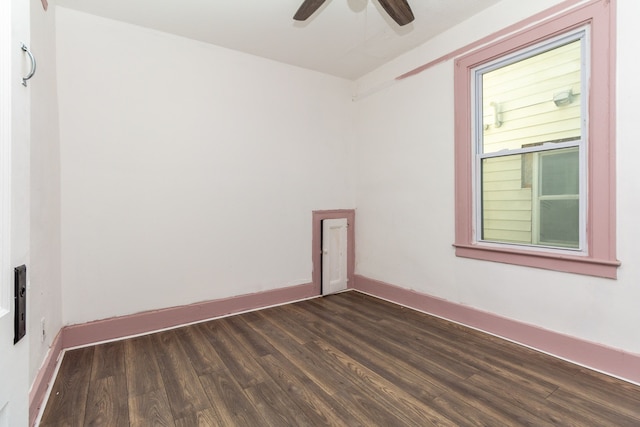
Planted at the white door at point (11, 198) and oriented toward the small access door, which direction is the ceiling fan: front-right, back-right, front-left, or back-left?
front-right

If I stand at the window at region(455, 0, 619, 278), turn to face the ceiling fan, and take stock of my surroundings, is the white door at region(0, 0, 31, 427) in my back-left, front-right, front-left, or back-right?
front-left

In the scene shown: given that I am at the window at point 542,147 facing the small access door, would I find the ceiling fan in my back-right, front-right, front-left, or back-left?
front-left

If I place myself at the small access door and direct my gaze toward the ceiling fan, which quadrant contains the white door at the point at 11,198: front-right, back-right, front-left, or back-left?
front-right

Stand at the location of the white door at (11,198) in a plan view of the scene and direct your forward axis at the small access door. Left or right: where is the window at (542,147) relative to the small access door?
right

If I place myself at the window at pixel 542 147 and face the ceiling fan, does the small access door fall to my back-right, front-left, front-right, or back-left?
front-right

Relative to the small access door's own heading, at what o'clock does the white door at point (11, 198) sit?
The white door is roughly at 2 o'clock from the small access door.

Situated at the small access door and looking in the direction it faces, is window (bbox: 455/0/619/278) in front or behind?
in front
